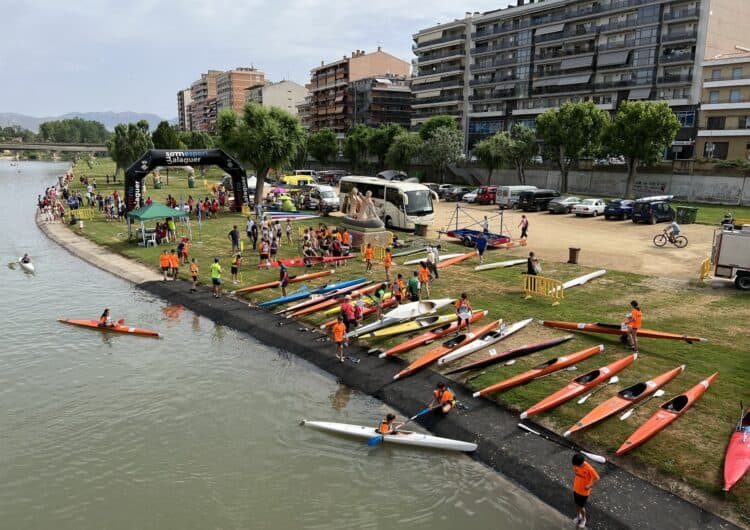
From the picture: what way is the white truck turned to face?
to the viewer's right

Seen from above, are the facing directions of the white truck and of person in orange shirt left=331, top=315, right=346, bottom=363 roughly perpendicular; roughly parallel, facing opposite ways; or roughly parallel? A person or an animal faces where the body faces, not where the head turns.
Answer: roughly perpendicular
